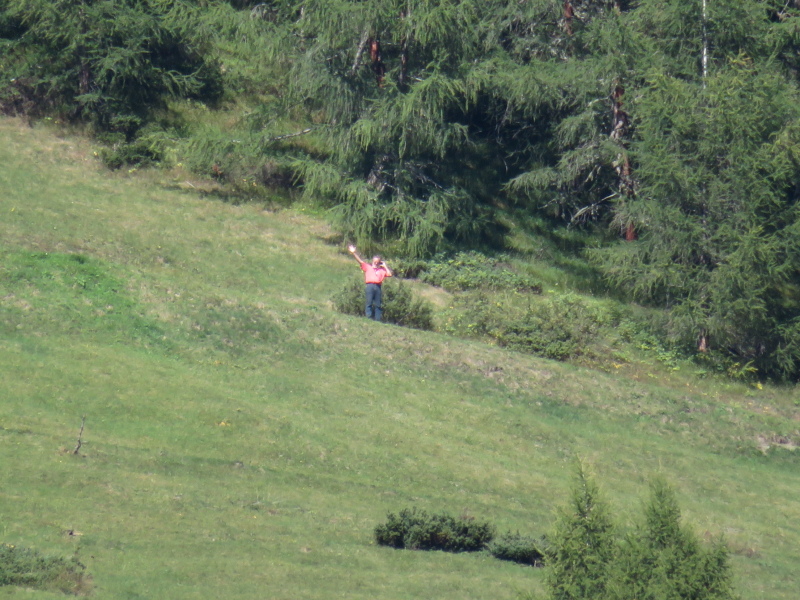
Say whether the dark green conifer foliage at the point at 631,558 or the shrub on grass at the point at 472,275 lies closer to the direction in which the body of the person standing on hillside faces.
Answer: the dark green conifer foliage

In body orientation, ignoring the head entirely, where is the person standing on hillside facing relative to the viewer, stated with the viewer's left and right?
facing the viewer

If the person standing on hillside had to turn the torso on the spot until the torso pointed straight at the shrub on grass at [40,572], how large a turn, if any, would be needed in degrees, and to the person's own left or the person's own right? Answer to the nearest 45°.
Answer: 0° — they already face it

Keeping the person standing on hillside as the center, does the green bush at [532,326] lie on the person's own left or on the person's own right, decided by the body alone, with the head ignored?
on the person's own left

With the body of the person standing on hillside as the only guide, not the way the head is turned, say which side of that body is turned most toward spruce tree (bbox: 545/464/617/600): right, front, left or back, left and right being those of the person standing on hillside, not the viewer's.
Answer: front

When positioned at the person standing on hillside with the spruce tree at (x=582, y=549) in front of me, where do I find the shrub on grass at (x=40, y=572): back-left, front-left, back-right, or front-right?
front-right

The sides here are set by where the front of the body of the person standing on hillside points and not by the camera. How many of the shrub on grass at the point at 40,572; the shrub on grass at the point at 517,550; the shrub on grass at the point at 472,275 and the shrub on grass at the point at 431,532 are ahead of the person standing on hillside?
3

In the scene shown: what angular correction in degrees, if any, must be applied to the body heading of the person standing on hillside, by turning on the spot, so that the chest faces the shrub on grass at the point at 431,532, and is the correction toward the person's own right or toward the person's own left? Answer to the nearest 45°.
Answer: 0° — they already face it

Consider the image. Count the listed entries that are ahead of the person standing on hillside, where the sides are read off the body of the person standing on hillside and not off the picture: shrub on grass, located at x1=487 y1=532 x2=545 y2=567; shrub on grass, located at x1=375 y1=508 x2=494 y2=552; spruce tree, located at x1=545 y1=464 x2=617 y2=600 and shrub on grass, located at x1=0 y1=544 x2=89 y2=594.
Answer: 4

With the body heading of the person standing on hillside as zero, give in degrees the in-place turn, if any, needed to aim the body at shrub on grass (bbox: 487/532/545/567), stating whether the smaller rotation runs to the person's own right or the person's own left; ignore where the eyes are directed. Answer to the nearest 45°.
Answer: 0° — they already face it

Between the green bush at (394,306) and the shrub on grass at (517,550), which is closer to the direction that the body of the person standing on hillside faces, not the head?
the shrub on grass
